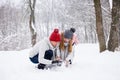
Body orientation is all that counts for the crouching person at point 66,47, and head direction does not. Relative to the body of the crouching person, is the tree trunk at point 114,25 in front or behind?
behind

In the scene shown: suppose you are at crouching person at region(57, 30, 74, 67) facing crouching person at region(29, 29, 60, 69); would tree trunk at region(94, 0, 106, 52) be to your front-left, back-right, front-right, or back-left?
back-right

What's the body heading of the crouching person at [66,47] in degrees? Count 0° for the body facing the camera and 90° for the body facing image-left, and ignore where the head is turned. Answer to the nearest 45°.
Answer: approximately 0°

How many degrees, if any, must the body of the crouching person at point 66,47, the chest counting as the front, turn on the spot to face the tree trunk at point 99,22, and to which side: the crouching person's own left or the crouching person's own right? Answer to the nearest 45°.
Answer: approximately 135° to the crouching person's own left

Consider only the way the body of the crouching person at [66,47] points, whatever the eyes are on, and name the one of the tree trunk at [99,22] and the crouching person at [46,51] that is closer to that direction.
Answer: the crouching person

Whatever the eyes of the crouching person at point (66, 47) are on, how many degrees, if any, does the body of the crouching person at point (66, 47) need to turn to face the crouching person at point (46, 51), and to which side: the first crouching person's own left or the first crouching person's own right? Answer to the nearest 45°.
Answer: approximately 45° to the first crouching person's own right
